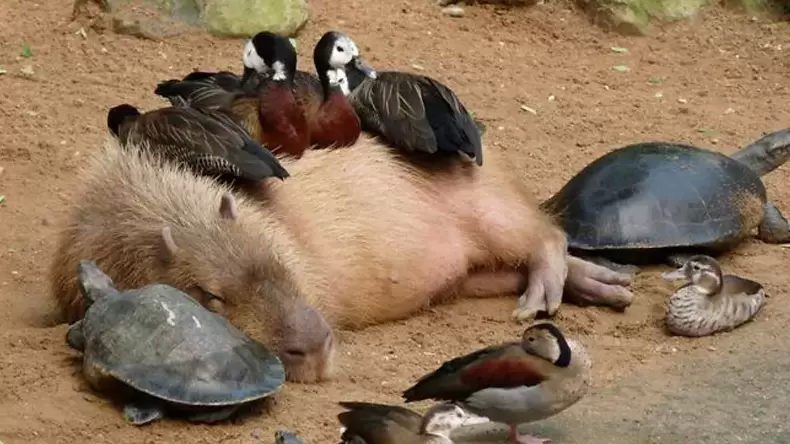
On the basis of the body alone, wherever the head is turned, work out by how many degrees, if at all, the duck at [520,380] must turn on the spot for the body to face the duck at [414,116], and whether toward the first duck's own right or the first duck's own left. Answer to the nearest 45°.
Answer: approximately 90° to the first duck's own left

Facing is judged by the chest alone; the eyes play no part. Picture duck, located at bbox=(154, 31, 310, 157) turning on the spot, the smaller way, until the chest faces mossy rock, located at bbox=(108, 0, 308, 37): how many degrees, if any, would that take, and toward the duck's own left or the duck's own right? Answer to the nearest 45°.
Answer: approximately 135° to the duck's own left

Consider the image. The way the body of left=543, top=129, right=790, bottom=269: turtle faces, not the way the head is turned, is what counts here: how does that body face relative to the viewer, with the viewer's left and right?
facing to the right of the viewer

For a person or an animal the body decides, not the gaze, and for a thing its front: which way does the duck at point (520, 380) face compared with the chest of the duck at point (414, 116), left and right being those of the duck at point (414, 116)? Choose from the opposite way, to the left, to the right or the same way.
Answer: the opposite way

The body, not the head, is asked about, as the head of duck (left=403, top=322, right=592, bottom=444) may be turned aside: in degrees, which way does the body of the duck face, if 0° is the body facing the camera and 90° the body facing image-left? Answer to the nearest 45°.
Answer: approximately 270°

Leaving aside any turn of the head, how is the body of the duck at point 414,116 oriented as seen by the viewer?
to the viewer's left

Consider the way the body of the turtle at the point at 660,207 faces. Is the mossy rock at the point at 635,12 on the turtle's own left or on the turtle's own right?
on the turtle's own left

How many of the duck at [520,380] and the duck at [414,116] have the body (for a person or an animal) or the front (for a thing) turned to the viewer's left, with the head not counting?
1

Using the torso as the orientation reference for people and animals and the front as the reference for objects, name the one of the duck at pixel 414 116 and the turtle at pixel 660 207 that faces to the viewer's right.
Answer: the turtle
